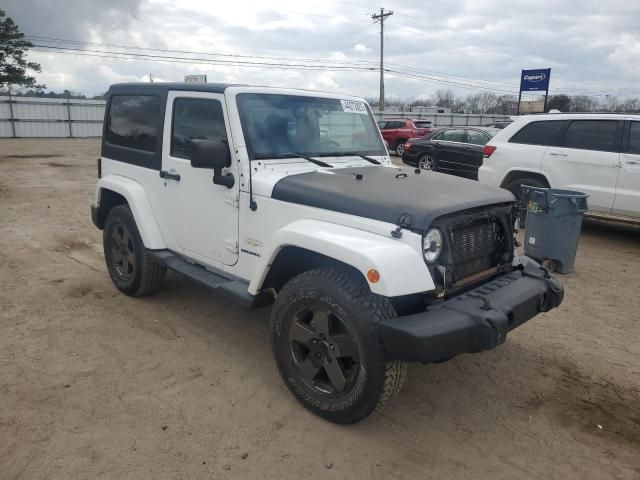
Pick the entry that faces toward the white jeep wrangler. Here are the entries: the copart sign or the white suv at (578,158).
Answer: the copart sign

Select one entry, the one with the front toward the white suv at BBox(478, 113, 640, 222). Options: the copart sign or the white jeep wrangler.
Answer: the copart sign

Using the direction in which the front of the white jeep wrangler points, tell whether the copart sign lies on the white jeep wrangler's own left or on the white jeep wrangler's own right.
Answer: on the white jeep wrangler's own left

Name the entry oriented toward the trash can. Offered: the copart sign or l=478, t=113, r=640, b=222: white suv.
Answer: the copart sign

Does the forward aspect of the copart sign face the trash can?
yes

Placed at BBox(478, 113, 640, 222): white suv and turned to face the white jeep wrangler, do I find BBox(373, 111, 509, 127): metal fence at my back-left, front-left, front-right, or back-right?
back-right

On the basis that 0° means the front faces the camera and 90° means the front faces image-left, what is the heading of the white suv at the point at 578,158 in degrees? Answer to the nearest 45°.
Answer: approximately 270°

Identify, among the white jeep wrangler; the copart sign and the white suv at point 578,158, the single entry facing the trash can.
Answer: the copart sign

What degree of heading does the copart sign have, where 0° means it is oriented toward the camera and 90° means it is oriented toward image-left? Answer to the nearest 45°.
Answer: approximately 0°

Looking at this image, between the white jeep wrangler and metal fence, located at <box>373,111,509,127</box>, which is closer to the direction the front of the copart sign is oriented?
the white jeep wrangler

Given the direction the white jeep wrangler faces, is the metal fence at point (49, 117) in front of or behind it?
behind

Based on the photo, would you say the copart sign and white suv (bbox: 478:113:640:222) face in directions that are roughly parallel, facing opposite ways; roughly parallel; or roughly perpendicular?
roughly perpendicular

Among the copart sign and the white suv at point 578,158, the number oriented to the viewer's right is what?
1

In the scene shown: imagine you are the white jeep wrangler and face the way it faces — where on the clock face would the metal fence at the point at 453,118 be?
The metal fence is roughly at 8 o'clock from the white jeep wrangler.

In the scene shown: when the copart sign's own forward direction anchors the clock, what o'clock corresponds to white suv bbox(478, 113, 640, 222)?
The white suv is roughly at 12 o'clock from the copart sign.

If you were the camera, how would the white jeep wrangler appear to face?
facing the viewer and to the right of the viewer
